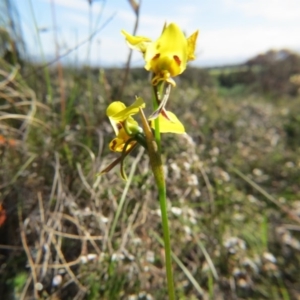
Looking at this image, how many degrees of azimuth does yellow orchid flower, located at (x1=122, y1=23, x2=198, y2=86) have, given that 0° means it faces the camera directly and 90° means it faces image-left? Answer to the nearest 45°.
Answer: approximately 0°

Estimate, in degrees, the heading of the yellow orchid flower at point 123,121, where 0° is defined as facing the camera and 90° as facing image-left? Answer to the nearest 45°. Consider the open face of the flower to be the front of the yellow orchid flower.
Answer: approximately 45°
